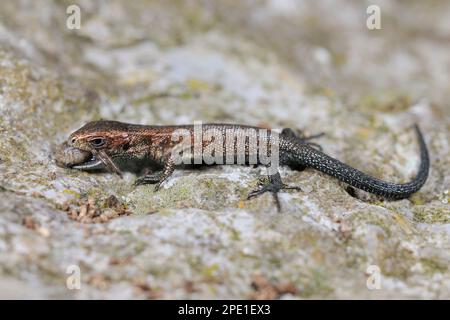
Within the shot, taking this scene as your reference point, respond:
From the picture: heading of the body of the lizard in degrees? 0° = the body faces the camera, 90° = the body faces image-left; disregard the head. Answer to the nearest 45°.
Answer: approximately 90°
